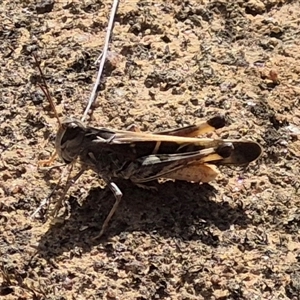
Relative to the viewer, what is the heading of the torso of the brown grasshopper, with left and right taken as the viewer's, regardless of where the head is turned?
facing to the left of the viewer
